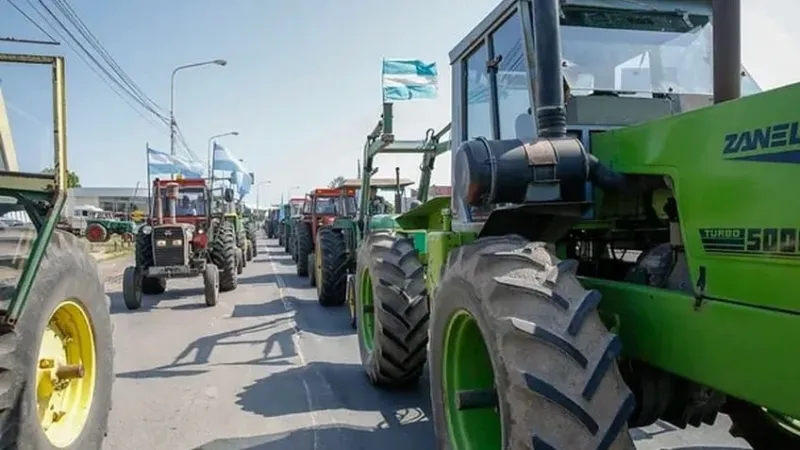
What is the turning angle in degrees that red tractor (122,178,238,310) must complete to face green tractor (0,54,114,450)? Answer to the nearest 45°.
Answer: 0° — it already faces it

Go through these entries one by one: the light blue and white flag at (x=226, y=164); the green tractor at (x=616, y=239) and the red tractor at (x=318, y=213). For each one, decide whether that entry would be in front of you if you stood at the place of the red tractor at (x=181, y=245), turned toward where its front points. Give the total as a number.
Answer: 1

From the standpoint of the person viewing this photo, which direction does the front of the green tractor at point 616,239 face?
facing the viewer and to the right of the viewer

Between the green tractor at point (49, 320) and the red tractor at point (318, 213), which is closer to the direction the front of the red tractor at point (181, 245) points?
the green tractor

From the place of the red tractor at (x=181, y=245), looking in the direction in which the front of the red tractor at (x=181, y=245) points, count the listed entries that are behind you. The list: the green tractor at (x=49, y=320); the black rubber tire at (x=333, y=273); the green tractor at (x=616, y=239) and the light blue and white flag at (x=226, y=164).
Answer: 1

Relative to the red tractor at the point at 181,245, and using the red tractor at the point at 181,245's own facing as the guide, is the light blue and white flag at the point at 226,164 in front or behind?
behind

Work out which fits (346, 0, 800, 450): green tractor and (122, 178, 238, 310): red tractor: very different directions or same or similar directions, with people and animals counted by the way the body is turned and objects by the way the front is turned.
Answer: same or similar directions

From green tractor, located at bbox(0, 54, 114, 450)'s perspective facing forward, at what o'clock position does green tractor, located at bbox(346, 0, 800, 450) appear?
green tractor, located at bbox(346, 0, 800, 450) is roughly at 9 o'clock from green tractor, located at bbox(0, 54, 114, 450).

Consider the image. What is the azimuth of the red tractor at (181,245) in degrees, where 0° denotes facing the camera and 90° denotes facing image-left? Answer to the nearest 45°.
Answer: approximately 0°

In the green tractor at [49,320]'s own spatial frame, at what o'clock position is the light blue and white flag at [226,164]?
The light blue and white flag is roughly at 5 o'clock from the green tractor.

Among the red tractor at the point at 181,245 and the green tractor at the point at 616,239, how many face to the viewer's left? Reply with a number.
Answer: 0

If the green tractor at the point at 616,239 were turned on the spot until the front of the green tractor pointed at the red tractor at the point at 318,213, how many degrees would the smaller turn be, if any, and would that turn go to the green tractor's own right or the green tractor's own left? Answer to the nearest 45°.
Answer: approximately 180°

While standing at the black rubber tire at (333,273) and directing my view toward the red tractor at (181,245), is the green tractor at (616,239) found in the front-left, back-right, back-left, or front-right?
back-left

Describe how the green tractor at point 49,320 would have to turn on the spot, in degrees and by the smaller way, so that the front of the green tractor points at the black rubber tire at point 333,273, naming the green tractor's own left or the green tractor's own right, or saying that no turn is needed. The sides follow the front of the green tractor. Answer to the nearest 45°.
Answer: approximately 180°

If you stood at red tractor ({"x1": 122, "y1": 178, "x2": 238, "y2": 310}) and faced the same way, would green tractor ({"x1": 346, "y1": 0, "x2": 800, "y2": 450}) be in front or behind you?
in front

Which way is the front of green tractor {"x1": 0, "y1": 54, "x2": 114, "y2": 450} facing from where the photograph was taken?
facing the viewer and to the left of the viewer
